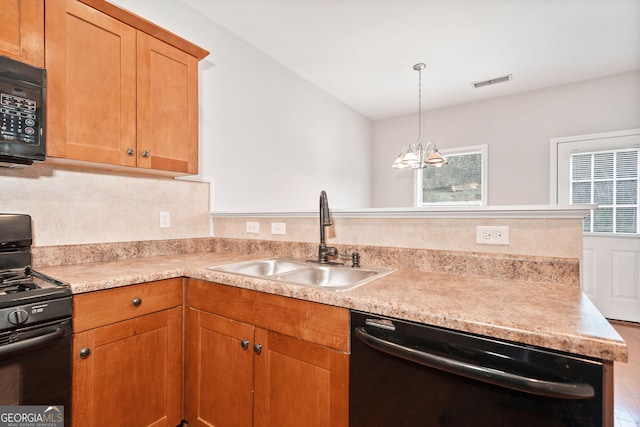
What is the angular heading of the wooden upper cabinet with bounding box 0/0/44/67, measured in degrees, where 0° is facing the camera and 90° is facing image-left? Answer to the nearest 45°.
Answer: approximately 315°

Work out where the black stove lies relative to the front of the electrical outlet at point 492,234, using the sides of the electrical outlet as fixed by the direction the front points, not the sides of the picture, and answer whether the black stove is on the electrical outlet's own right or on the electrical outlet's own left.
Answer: on the electrical outlet's own right

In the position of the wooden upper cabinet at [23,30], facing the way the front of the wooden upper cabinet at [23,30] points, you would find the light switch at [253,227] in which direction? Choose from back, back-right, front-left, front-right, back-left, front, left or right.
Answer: front-left
